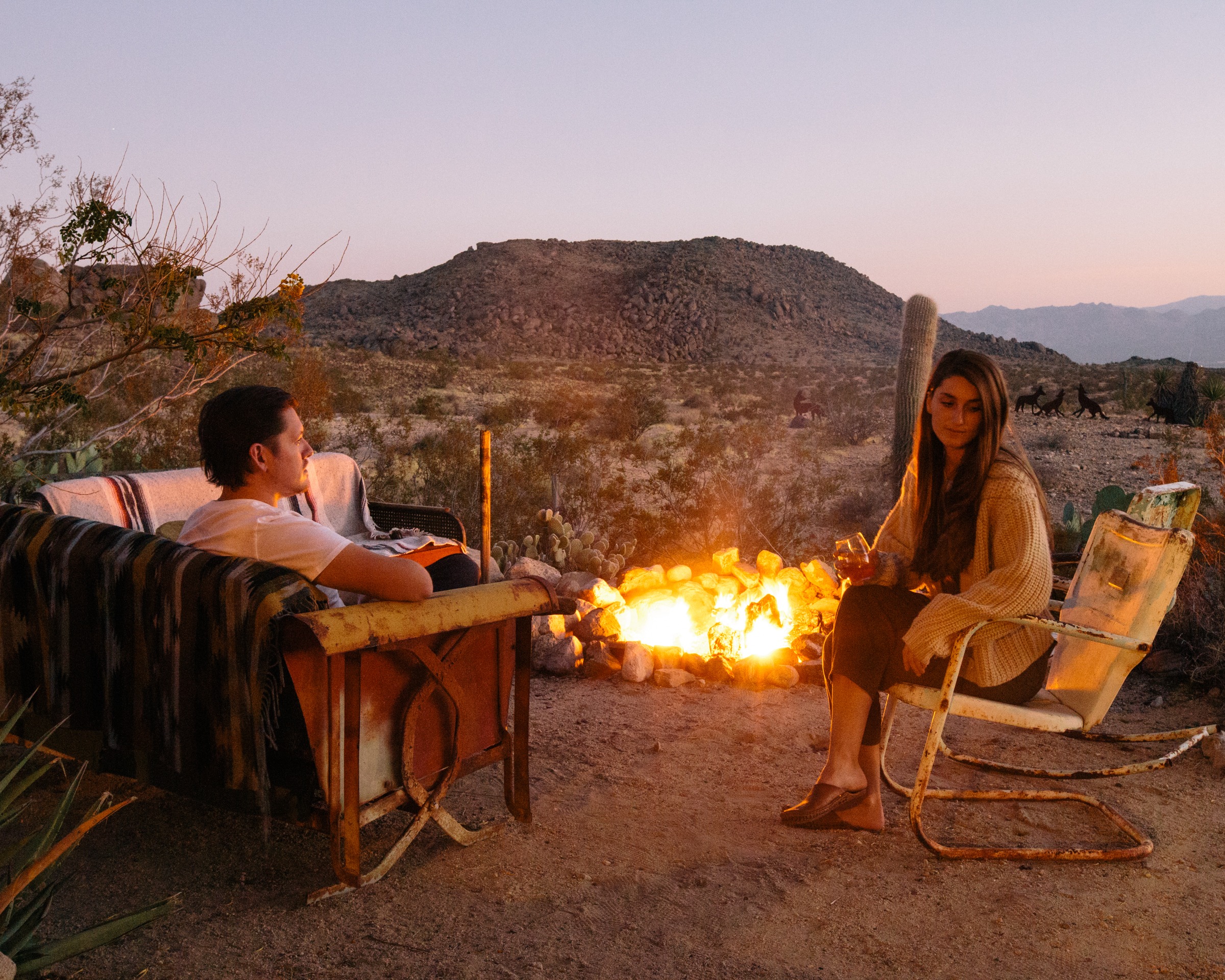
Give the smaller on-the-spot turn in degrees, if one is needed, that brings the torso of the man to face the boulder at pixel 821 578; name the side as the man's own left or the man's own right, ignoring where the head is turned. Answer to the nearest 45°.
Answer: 0° — they already face it

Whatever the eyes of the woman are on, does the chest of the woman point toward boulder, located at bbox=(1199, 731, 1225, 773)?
no

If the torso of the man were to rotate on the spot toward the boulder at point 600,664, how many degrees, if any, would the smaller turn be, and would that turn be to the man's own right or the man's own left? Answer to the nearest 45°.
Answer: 0° — they already face it

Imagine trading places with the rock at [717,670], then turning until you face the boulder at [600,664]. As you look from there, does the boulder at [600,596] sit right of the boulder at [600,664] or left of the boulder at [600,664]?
right

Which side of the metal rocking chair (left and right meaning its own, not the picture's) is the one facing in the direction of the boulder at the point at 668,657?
right

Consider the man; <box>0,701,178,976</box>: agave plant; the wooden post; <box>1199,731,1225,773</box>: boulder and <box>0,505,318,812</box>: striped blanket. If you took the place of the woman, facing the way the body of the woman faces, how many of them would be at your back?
1

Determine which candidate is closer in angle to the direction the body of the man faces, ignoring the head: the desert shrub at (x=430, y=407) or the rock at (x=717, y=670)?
the rock

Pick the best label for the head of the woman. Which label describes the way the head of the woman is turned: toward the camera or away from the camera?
toward the camera

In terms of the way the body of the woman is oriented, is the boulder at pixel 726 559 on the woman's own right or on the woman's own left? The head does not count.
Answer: on the woman's own right

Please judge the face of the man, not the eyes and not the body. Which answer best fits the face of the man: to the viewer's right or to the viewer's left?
to the viewer's right

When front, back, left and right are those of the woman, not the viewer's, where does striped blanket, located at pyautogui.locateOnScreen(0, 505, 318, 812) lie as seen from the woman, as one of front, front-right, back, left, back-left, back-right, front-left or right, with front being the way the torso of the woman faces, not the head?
front

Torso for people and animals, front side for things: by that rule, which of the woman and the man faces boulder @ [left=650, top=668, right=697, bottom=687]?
the man

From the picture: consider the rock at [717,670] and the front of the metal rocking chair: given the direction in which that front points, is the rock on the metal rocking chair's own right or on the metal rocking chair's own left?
on the metal rocking chair's own right

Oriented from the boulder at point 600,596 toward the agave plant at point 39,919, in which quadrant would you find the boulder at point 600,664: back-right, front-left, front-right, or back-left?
front-left

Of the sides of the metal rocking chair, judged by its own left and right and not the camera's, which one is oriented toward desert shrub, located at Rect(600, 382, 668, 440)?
right

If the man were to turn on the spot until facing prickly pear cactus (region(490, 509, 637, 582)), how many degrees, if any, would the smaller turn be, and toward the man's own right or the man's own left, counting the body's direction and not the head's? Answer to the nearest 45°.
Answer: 0° — they already face it

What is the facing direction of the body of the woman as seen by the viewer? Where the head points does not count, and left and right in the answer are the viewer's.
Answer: facing the viewer and to the left of the viewer

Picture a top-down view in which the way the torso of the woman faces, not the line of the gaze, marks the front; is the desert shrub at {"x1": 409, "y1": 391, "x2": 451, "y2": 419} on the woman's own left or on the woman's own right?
on the woman's own right
